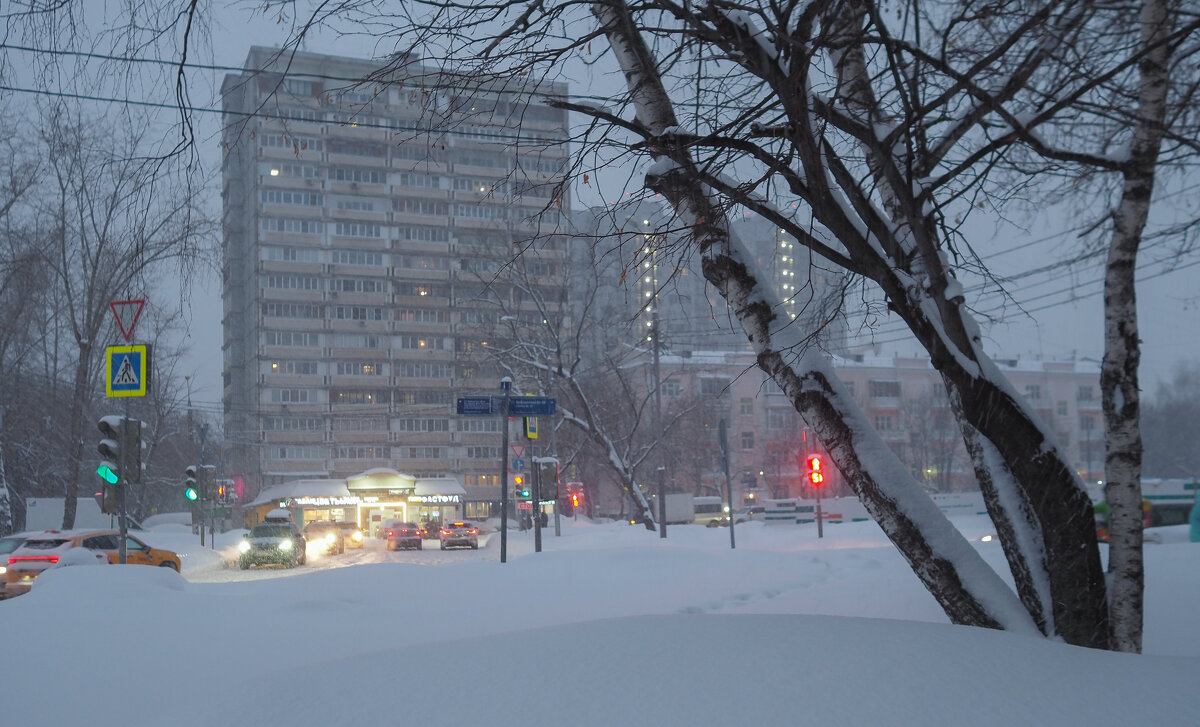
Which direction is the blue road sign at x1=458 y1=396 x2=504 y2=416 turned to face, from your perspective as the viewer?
facing the viewer

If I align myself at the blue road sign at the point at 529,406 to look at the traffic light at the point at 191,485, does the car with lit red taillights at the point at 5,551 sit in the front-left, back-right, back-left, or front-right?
front-left

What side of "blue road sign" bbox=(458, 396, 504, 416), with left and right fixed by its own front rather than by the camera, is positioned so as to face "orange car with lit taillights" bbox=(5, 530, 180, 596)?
right

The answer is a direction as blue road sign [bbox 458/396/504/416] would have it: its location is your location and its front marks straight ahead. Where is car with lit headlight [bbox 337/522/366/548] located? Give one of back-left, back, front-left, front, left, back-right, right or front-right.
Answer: back

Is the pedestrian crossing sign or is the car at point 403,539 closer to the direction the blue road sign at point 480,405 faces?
the pedestrian crossing sign

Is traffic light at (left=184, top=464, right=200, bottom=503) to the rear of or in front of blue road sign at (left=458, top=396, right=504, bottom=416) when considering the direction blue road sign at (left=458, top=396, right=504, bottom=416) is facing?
to the rear

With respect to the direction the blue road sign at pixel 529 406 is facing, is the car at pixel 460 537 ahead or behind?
behind

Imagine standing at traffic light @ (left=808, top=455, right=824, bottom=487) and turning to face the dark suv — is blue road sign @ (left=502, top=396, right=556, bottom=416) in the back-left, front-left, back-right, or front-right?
front-left

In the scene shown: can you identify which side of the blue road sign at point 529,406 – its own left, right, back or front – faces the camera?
front

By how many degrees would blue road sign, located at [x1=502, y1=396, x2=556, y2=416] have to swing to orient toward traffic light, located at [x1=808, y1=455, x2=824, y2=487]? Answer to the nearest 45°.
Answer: approximately 135° to its left

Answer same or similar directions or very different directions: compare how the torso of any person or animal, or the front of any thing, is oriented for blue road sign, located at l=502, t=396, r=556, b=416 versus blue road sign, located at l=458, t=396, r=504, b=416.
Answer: same or similar directions

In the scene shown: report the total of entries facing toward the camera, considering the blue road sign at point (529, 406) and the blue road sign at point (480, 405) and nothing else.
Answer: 2

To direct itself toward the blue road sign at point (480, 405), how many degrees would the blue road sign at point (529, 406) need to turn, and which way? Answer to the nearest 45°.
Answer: approximately 45° to its right
